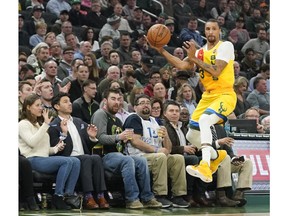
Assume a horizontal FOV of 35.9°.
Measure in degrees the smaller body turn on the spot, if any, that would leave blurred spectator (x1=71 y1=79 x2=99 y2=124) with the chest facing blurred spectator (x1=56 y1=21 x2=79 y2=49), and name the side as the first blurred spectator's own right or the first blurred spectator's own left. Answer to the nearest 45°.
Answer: approximately 135° to the first blurred spectator's own left

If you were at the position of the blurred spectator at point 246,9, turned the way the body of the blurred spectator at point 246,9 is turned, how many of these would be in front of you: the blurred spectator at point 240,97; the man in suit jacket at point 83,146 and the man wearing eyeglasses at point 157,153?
3

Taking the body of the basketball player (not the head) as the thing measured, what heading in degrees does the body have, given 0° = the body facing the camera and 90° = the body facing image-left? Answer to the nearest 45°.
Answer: approximately 45°

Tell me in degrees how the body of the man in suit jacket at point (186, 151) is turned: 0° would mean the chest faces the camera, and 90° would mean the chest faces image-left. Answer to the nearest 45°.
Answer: approximately 315°

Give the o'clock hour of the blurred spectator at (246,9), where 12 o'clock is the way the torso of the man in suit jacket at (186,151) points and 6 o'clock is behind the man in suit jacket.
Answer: The blurred spectator is roughly at 8 o'clock from the man in suit jacket.

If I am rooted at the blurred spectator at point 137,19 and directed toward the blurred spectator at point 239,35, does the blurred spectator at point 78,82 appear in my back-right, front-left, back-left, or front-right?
back-right

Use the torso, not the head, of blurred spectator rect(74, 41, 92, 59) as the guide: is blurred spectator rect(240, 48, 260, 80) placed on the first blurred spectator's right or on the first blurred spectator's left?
on the first blurred spectator's left

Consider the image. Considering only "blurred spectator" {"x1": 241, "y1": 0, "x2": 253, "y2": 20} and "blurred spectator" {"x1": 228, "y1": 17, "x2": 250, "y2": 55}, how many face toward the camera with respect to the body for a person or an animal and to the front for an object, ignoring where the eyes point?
2

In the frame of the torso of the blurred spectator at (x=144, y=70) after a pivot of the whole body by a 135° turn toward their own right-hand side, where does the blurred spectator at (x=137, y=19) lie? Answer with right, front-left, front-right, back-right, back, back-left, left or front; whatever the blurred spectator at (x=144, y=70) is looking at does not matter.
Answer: right

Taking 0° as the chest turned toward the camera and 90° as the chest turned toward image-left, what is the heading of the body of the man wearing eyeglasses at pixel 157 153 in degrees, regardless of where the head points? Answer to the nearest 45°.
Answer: approximately 315°
